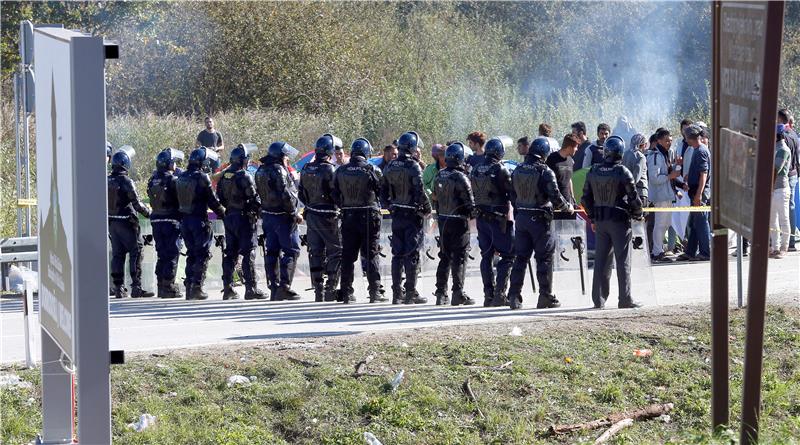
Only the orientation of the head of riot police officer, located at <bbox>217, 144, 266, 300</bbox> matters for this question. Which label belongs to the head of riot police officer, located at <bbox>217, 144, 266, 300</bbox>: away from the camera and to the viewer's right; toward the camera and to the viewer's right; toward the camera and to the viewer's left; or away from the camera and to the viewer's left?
away from the camera and to the viewer's right

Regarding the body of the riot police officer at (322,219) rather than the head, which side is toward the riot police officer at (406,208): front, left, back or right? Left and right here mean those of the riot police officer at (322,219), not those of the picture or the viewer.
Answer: right

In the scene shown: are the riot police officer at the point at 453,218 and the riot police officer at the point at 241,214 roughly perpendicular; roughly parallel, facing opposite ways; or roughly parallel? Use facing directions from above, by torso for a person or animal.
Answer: roughly parallel

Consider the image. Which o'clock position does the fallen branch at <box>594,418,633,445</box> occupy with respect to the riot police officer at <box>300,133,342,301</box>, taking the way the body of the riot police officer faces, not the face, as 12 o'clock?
The fallen branch is roughly at 4 o'clock from the riot police officer.

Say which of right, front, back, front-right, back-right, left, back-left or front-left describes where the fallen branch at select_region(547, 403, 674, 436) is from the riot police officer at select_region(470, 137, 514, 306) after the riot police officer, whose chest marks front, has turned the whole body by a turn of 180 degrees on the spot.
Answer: front-left

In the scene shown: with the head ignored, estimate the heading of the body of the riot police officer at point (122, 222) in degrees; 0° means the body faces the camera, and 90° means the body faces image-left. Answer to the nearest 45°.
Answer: approximately 225°

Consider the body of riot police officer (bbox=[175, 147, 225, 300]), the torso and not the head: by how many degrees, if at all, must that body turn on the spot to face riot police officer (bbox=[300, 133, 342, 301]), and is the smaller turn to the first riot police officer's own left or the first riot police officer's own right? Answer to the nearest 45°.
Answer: approximately 90° to the first riot police officer's own right

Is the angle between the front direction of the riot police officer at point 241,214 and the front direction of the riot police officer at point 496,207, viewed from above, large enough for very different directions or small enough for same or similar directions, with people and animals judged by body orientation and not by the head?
same or similar directions

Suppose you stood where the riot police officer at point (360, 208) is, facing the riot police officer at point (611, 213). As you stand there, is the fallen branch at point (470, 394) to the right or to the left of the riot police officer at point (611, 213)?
right

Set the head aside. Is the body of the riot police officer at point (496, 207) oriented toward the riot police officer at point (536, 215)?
no

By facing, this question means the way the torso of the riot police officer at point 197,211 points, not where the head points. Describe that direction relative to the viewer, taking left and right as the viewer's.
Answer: facing away from the viewer and to the right of the viewer

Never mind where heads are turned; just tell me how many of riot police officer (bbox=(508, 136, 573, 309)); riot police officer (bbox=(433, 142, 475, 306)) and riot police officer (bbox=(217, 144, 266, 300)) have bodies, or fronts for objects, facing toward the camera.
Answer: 0

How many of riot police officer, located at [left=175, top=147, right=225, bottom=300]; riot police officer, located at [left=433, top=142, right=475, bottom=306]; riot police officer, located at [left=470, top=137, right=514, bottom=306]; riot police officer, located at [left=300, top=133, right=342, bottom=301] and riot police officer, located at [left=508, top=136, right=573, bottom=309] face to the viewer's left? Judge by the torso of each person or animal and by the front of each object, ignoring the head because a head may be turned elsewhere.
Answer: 0

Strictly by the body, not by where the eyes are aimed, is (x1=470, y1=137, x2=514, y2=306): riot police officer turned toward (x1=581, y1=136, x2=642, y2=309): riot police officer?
no

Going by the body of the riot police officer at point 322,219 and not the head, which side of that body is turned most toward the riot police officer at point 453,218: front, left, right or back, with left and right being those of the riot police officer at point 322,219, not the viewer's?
right

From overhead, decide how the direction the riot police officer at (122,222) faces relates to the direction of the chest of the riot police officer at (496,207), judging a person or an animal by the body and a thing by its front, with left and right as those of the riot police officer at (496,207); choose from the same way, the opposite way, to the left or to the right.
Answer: the same way

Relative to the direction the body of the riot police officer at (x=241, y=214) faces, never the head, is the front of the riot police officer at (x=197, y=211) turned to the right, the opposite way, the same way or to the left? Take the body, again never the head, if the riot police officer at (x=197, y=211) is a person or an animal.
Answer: the same way

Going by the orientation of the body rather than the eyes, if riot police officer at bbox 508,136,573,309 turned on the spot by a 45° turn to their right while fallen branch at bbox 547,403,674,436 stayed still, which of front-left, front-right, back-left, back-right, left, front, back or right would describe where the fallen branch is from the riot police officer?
right

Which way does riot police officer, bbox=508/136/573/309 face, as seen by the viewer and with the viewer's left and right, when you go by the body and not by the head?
facing away from the viewer and to the right of the viewer

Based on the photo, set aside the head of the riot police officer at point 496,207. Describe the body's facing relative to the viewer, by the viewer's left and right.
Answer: facing away from the viewer and to the right of the viewer

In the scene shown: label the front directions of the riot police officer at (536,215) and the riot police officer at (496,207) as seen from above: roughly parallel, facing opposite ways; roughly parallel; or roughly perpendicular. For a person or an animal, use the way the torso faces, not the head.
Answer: roughly parallel

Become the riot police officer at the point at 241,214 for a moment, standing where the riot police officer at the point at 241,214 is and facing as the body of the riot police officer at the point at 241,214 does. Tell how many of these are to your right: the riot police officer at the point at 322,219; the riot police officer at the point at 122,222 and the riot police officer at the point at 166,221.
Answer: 1

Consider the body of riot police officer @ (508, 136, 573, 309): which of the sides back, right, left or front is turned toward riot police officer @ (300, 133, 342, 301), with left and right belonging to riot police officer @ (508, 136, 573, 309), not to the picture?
left
